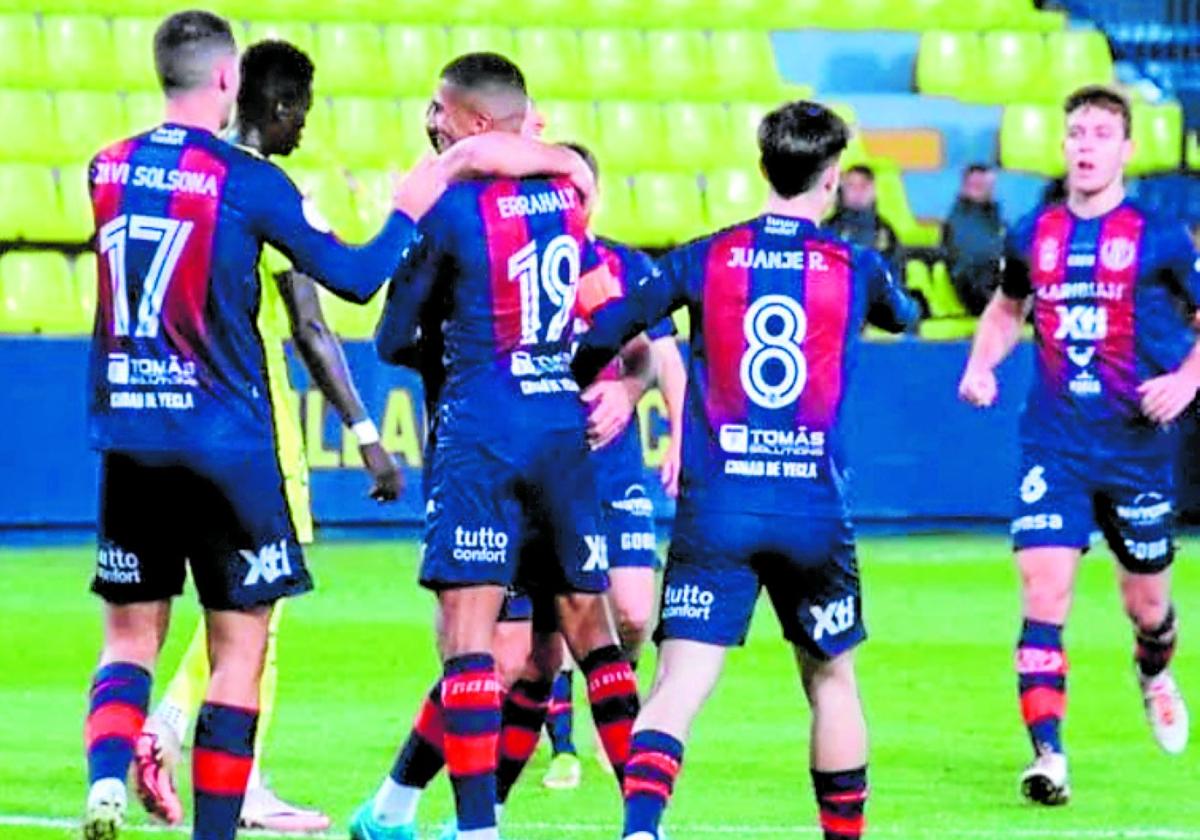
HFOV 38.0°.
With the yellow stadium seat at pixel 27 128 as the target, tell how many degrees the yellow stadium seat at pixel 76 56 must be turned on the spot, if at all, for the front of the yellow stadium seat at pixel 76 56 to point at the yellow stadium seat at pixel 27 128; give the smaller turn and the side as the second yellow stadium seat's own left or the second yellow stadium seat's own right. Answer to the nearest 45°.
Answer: approximately 45° to the second yellow stadium seat's own right

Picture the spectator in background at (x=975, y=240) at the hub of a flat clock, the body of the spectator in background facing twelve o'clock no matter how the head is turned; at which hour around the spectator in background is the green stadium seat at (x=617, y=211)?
The green stadium seat is roughly at 3 o'clock from the spectator in background.

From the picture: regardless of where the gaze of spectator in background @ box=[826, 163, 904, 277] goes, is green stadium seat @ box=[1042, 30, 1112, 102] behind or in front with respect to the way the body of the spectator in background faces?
behind

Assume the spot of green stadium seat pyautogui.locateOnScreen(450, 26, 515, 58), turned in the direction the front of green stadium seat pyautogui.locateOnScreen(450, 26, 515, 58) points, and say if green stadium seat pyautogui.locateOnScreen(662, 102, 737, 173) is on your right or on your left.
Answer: on your left

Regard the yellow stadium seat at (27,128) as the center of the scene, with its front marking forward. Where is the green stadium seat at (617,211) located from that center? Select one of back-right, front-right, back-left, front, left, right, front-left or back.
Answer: left
